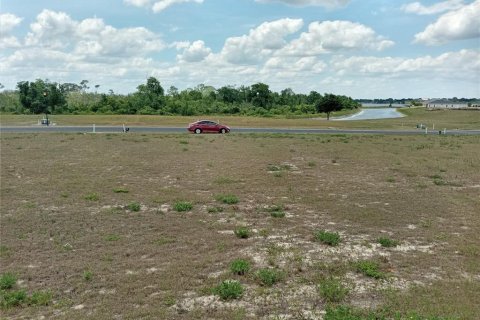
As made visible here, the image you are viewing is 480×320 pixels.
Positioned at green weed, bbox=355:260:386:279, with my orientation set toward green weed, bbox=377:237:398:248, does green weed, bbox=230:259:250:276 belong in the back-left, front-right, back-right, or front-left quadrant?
back-left

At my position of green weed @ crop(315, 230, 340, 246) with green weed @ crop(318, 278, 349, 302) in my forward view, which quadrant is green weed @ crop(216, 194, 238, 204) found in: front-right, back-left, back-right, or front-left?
back-right

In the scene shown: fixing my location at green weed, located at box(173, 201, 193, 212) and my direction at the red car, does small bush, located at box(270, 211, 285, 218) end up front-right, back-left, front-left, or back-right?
back-right

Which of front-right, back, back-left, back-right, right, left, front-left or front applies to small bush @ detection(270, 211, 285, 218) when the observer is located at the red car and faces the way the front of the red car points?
right

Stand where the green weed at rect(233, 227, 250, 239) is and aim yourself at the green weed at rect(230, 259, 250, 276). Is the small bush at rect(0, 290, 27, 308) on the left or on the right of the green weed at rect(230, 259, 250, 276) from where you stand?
right

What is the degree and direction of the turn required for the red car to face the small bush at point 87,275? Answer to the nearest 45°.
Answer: approximately 90° to its right

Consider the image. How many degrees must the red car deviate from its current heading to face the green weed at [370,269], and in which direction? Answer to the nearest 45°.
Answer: approximately 90° to its right

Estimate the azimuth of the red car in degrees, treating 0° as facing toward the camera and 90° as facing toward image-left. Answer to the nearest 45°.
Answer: approximately 270°

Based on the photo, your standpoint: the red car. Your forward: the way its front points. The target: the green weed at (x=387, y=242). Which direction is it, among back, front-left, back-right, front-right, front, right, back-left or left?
right

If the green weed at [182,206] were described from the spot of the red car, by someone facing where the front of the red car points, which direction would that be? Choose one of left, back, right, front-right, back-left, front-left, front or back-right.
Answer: right

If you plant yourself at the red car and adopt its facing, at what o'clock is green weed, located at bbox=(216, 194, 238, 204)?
The green weed is roughly at 3 o'clock from the red car.

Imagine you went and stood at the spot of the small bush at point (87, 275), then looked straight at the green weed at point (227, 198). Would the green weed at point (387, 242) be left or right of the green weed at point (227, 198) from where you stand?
right

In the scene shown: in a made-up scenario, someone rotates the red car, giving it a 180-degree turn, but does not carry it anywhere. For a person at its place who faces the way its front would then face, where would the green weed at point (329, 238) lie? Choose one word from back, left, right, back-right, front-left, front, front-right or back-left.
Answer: left

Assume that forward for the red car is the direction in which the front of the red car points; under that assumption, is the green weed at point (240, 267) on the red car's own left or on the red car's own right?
on the red car's own right

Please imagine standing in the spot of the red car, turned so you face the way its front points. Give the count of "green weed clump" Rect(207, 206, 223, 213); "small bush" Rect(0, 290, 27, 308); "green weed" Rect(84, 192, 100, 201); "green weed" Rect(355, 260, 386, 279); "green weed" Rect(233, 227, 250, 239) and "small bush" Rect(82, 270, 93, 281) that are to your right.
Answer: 6

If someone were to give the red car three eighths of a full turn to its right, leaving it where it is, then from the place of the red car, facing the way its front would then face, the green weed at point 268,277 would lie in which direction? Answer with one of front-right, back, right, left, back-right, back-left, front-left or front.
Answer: front-left

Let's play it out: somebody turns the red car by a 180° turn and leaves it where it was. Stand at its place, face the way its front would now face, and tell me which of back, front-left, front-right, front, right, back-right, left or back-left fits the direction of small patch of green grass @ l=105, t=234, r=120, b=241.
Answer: left

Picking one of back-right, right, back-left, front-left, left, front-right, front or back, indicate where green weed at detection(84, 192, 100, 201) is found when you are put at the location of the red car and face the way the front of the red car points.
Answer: right
